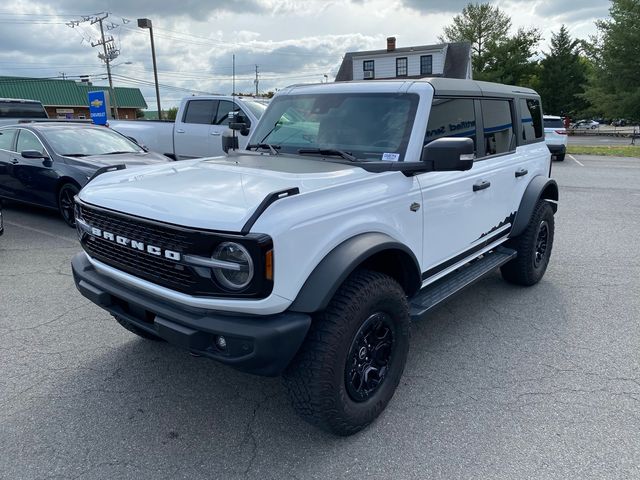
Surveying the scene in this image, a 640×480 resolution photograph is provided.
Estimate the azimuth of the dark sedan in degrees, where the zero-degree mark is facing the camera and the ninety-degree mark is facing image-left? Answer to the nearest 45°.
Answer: approximately 315°

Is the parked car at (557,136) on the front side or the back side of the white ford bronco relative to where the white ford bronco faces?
on the back side

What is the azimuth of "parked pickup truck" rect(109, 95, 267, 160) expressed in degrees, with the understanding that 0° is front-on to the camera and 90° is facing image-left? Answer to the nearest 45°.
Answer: approximately 315°

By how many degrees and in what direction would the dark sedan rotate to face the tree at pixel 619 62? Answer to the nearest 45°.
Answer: approximately 90° to its left

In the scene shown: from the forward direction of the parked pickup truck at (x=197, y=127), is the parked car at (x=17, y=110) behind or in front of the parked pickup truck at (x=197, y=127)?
behind

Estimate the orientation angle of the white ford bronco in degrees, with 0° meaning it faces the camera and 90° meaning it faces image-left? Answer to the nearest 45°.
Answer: approximately 45°

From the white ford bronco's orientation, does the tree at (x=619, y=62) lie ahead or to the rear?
to the rear

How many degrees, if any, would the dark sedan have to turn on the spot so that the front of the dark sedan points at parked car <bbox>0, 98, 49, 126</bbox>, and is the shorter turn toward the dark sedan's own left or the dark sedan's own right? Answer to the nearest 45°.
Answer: approximately 135° to the dark sedan's own left

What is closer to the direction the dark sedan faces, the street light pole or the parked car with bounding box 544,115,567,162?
the parked car

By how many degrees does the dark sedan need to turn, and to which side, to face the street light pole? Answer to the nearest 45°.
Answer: approximately 135° to its left
